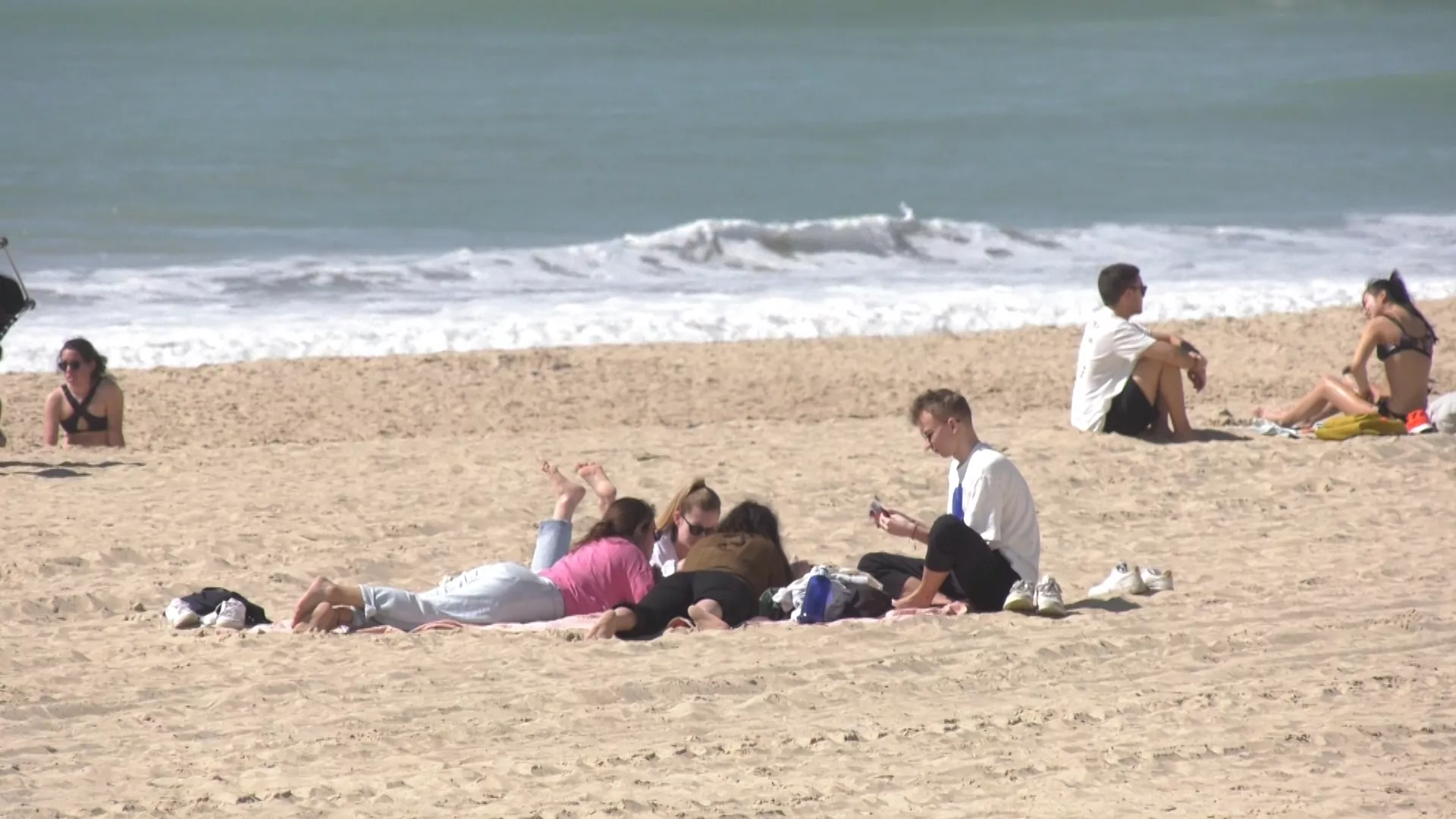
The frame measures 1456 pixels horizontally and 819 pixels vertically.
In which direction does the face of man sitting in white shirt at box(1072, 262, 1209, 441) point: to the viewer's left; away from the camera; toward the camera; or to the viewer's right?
to the viewer's right

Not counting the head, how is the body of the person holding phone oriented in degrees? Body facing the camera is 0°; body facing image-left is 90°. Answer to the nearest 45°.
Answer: approximately 90°

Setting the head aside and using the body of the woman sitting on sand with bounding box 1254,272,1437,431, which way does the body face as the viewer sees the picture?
to the viewer's left

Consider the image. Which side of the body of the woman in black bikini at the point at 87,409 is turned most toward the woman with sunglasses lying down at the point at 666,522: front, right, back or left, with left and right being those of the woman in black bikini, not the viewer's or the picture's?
left

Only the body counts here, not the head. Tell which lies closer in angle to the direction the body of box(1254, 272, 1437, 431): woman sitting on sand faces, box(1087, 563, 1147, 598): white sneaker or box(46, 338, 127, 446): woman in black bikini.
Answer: the woman in black bikini

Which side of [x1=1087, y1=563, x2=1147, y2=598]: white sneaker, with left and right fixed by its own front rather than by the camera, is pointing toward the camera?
left

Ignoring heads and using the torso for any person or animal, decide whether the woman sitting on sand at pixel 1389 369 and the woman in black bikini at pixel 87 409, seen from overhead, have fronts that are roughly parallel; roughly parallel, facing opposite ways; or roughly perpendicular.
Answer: roughly perpendicular

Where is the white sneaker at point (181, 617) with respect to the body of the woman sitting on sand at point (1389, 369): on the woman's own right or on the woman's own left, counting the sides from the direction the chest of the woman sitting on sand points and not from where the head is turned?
on the woman's own left

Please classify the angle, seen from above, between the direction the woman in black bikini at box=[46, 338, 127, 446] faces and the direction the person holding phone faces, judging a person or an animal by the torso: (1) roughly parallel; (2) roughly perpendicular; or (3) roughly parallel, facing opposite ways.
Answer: roughly perpendicular
